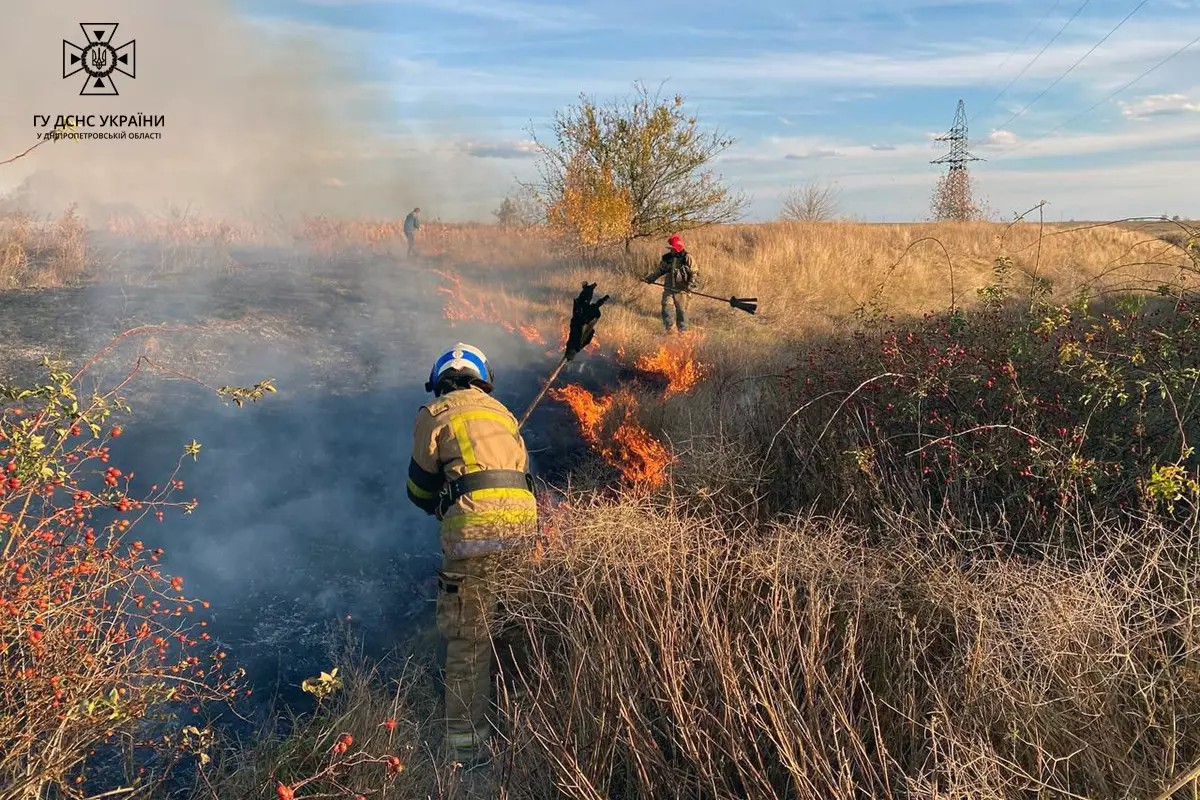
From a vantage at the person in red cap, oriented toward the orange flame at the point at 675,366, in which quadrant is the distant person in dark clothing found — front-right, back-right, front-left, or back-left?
back-right

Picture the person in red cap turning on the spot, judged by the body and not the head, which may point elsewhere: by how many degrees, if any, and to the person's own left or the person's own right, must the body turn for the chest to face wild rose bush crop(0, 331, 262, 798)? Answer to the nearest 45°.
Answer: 0° — they already face it

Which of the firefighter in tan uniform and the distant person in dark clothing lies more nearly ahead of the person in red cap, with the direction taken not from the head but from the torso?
the firefighter in tan uniform

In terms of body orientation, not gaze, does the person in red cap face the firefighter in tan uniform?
yes

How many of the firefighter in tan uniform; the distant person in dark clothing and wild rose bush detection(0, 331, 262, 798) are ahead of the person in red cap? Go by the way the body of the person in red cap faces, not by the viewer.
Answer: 2

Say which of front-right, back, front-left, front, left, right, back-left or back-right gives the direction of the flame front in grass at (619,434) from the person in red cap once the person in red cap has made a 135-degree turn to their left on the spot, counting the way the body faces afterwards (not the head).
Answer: back-right

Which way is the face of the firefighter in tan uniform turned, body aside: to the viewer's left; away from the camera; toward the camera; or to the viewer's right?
away from the camera

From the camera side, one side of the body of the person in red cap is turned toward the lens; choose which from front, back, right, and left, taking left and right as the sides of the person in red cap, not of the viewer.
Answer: front

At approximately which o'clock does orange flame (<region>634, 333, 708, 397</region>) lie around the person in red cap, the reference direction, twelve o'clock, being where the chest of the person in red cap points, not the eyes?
The orange flame is roughly at 12 o'clock from the person in red cap.
